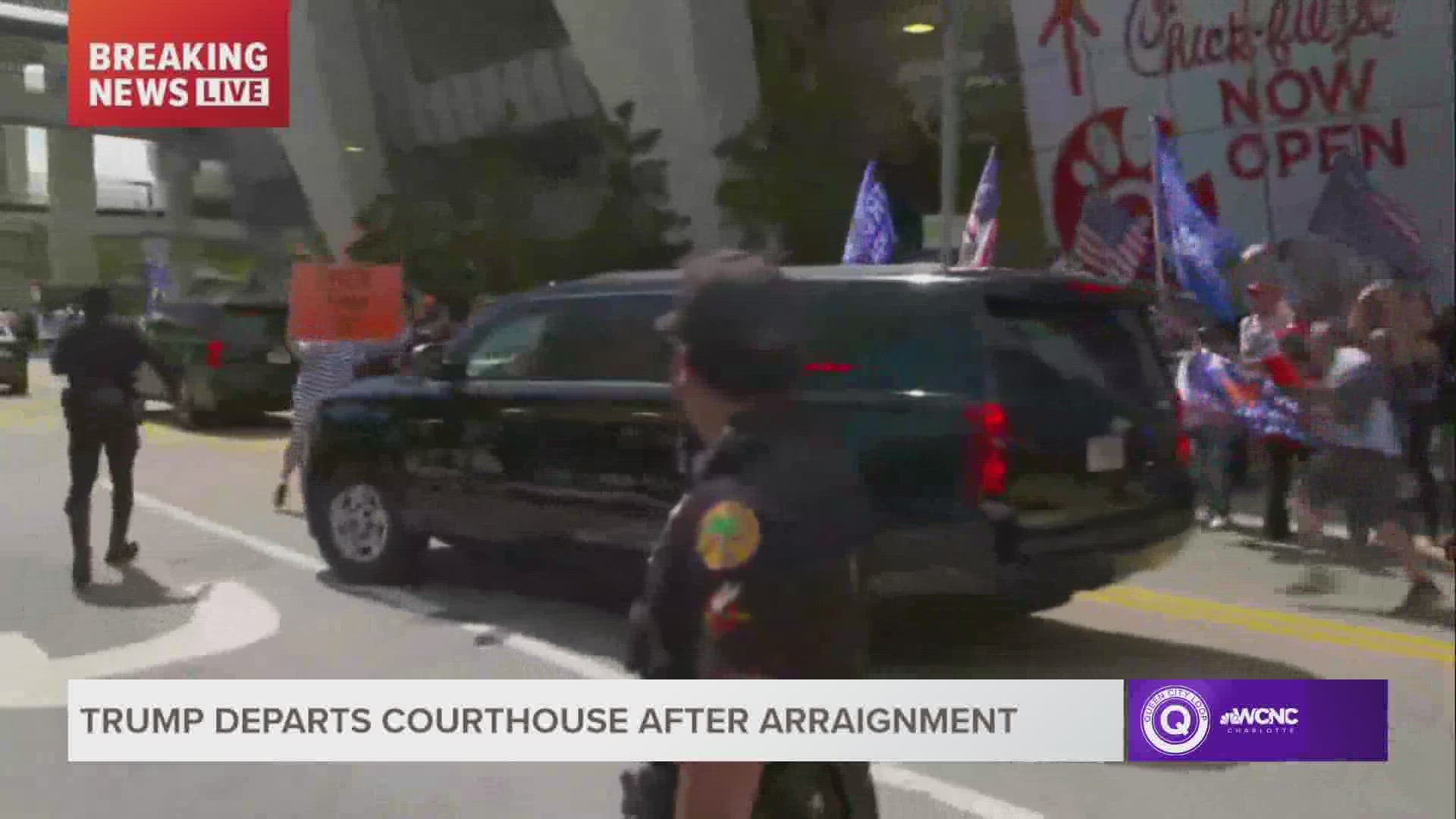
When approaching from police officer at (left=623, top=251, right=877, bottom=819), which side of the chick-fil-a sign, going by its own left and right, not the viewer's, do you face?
front

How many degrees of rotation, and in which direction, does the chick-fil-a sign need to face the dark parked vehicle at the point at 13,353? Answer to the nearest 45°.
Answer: approximately 90° to its right

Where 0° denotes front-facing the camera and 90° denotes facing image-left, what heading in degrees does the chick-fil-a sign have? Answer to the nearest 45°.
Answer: approximately 0°

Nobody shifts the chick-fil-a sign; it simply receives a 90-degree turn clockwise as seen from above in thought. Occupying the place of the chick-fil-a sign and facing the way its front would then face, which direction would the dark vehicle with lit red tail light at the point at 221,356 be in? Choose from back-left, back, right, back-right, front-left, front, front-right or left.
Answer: front

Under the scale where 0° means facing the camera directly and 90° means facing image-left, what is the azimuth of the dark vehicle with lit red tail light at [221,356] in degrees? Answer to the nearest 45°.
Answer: approximately 135°

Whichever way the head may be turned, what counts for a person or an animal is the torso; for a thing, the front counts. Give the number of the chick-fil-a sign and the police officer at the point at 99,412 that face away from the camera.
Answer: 1

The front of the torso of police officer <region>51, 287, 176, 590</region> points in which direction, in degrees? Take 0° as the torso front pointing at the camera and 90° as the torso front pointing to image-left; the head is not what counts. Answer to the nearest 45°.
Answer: approximately 180°

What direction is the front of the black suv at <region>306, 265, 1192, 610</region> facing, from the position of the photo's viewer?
facing away from the viewer and to the left of the viewer

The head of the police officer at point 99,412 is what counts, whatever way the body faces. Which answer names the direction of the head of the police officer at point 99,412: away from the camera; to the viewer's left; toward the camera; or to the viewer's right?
away from the camera
